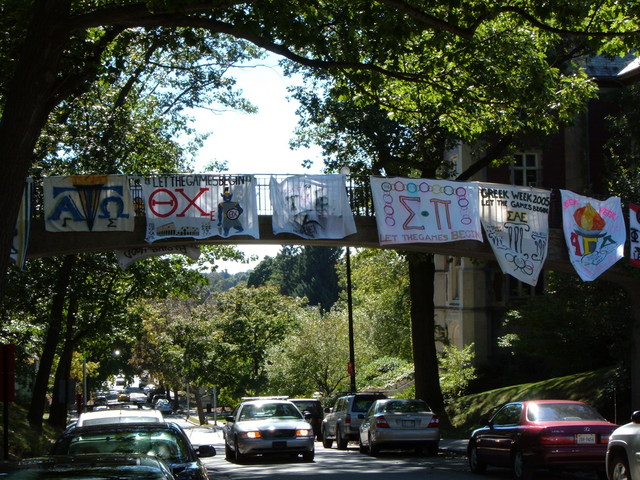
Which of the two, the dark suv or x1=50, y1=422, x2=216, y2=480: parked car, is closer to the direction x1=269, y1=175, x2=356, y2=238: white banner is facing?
the parked car

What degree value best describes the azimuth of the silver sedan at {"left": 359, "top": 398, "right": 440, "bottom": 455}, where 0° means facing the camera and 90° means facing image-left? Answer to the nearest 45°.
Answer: approximately 180°

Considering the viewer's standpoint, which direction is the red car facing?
facing away from the viewer and to the left of the viewer

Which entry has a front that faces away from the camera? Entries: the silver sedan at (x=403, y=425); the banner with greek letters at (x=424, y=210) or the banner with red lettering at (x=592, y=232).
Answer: the silver sedan

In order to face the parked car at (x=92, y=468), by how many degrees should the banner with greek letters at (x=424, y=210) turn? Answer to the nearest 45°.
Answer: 0° — it already faces it

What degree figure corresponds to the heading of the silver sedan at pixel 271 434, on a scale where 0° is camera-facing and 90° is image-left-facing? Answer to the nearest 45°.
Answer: approximately 0°

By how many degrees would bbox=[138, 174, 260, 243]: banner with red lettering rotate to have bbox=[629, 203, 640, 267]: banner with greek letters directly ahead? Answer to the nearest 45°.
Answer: approximately 90° to its left

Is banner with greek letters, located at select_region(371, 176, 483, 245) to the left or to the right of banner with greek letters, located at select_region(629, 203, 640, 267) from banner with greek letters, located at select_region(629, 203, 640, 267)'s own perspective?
on its right
